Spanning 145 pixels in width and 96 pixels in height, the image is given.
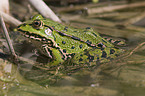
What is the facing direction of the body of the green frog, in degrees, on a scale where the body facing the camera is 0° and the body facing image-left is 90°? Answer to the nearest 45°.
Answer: approximately 90°
